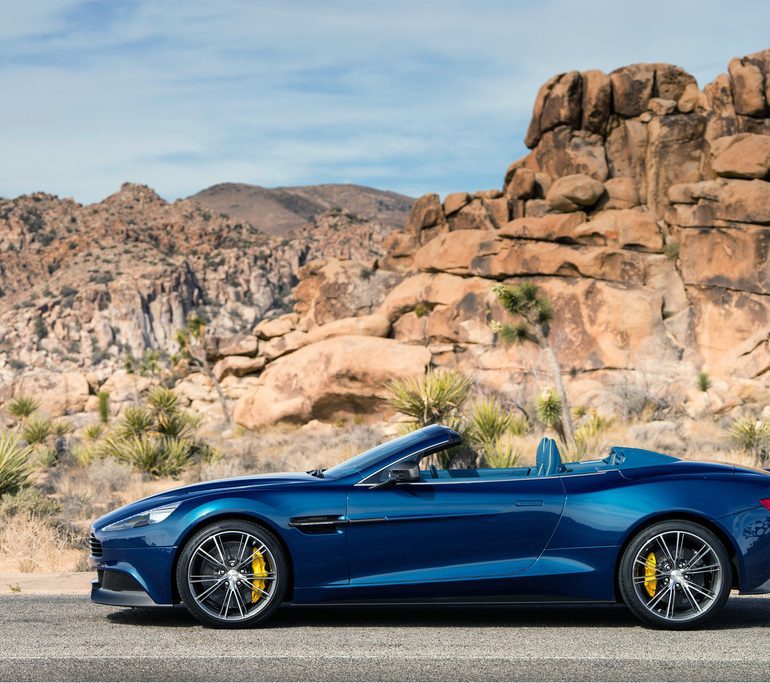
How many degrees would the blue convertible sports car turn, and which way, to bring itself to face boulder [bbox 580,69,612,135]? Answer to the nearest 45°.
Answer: approximately 90° to its right

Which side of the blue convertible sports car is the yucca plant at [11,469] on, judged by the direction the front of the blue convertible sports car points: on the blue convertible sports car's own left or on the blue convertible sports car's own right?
on the blue convertible sports car's own right

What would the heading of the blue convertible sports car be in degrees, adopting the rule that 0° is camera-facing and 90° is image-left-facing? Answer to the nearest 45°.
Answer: approximately 90°

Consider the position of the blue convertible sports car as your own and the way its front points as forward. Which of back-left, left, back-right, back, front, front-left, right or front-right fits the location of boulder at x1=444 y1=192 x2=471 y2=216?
right

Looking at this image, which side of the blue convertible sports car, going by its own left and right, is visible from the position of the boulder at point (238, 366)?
right

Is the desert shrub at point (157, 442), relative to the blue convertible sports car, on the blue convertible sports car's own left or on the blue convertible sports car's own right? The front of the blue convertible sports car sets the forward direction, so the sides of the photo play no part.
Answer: on the blue convertible sports car's own right

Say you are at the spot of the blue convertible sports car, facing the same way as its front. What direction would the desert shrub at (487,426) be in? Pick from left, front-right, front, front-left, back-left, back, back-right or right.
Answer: right

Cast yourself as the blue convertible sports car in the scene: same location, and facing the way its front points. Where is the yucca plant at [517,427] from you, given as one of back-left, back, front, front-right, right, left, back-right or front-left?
right
